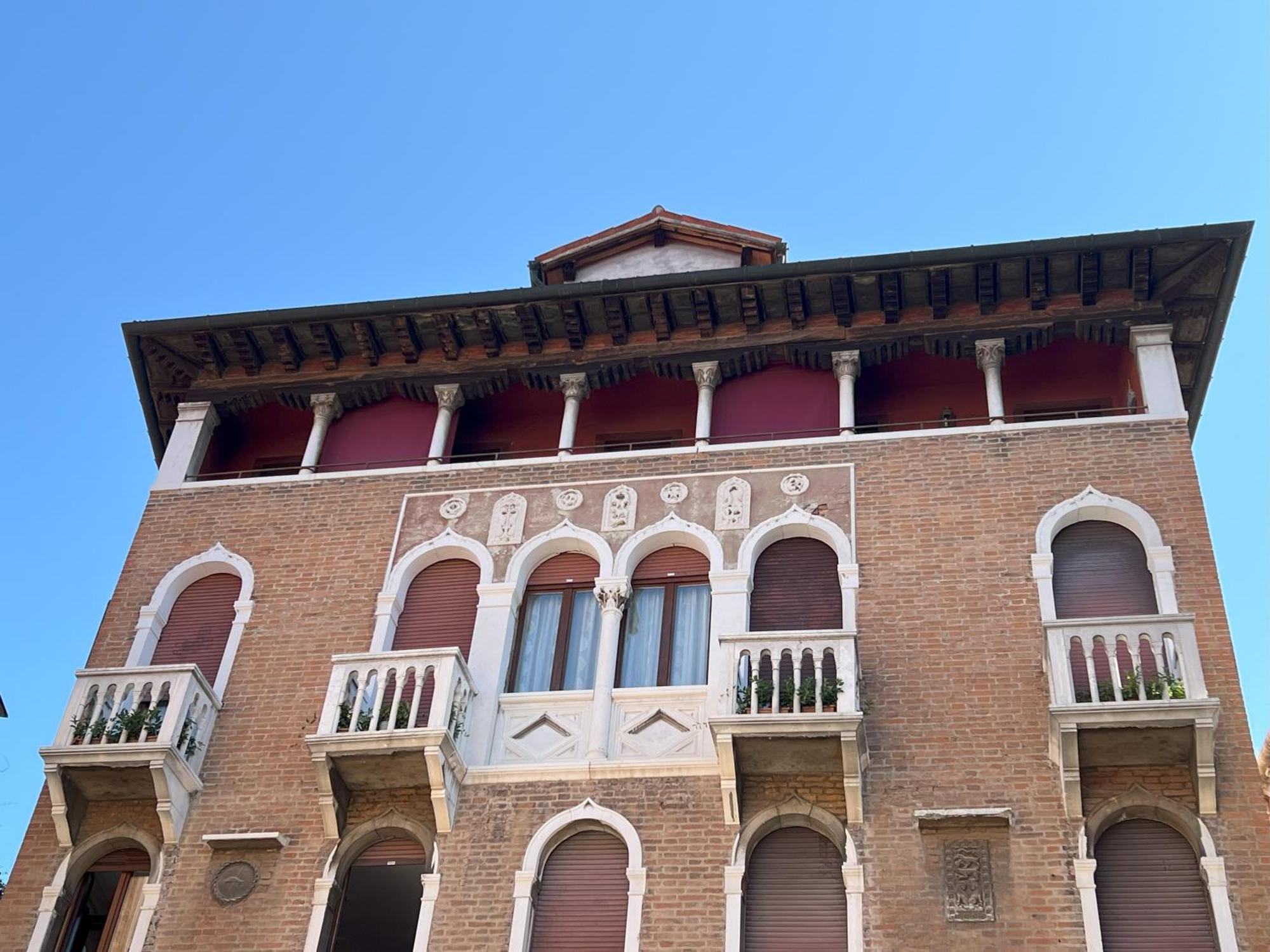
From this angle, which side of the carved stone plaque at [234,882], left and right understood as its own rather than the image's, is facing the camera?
front

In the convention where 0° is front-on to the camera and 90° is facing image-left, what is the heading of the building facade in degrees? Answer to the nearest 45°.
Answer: approximately 0°

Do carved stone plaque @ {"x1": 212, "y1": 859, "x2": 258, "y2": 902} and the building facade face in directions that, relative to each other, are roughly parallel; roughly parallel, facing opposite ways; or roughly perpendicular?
roughly parallel
